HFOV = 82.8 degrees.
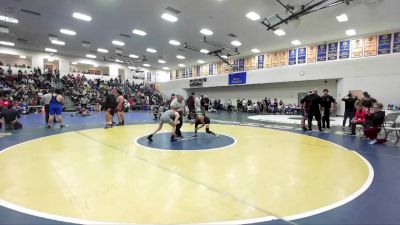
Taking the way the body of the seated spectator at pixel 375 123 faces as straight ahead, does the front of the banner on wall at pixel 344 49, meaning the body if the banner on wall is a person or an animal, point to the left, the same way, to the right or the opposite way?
to the left

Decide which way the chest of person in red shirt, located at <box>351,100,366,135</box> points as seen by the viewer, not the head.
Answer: to the viewer's left

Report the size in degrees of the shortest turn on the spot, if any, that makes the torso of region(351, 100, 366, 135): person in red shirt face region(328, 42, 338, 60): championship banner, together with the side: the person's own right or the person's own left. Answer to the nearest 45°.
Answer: approximately 90° to the person's own right

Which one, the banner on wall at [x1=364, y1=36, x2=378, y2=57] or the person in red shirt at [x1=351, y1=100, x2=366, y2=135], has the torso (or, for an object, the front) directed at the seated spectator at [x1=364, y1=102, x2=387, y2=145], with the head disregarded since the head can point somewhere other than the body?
the banner on wall

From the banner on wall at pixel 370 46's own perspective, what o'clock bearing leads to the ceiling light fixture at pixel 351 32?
The ceiling light fixture is roughly at 1 o'clock from the banner on wall.

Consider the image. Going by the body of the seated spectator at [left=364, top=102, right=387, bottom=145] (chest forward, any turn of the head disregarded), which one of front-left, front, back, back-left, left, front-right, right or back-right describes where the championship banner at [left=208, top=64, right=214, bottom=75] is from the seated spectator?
front-right

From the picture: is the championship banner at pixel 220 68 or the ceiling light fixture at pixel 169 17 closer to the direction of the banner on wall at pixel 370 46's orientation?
the ceiling light fixture

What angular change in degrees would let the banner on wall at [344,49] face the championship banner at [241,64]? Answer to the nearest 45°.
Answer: approximately 90° to its right

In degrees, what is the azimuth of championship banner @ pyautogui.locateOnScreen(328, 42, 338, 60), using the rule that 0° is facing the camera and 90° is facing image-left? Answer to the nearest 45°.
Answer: approximately 0°

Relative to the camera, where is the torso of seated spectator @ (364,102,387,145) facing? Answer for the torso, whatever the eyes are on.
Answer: to the viewer's left

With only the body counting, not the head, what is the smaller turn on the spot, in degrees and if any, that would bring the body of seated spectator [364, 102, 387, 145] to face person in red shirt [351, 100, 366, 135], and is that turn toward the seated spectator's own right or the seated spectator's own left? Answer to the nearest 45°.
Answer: approximately 45° to the seated spectator's own right

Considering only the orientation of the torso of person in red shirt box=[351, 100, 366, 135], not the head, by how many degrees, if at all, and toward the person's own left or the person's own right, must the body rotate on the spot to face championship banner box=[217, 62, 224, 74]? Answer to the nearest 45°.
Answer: approximately 45° to the person's own right

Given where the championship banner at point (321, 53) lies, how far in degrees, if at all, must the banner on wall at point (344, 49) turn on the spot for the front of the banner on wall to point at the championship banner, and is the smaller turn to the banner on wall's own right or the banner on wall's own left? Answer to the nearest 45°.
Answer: approximately 90° to the banner on wall's own right
